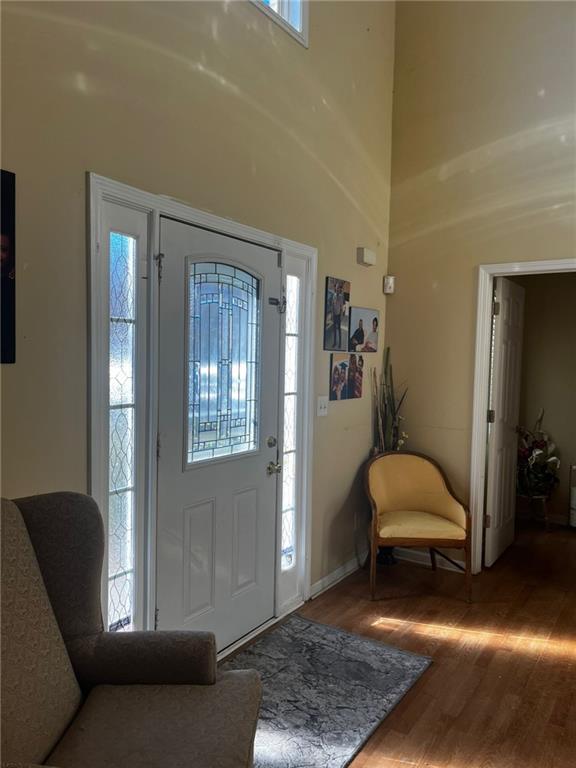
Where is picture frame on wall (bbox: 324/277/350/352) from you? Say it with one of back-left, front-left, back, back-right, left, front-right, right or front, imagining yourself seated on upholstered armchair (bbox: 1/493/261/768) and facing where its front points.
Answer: front-left

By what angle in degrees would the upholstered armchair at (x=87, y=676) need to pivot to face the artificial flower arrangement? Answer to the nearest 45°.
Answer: approximately 45° to its left

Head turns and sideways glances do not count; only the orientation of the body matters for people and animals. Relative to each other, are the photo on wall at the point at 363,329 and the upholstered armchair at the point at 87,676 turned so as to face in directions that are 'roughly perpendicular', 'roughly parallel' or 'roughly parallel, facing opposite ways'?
roughly perpendicular

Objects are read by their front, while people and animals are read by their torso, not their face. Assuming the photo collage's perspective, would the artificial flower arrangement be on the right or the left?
on its left

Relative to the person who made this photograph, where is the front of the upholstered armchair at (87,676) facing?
facing to the right of the viewer

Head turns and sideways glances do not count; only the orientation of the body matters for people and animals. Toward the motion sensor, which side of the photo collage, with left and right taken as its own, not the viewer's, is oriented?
left

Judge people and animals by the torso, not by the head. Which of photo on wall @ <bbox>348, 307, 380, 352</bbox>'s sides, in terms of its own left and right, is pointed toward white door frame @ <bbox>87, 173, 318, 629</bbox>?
right

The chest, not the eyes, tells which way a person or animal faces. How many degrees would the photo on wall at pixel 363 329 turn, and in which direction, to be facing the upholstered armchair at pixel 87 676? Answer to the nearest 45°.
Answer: approximately 45° to its right

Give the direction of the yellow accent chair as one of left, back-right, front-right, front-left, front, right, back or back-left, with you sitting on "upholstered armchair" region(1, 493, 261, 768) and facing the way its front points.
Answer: front-left

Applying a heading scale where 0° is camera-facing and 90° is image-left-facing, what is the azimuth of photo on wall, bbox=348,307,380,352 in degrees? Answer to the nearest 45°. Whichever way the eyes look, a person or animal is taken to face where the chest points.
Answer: approximately 315°

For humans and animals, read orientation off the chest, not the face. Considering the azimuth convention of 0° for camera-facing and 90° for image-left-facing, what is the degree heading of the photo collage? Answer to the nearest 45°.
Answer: approximately 315°

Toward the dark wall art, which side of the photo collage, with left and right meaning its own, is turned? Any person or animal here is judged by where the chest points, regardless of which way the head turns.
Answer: right

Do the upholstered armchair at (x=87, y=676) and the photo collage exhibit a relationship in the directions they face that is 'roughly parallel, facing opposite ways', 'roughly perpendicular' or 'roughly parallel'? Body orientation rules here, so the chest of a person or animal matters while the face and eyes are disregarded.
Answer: roughly perpendicular
